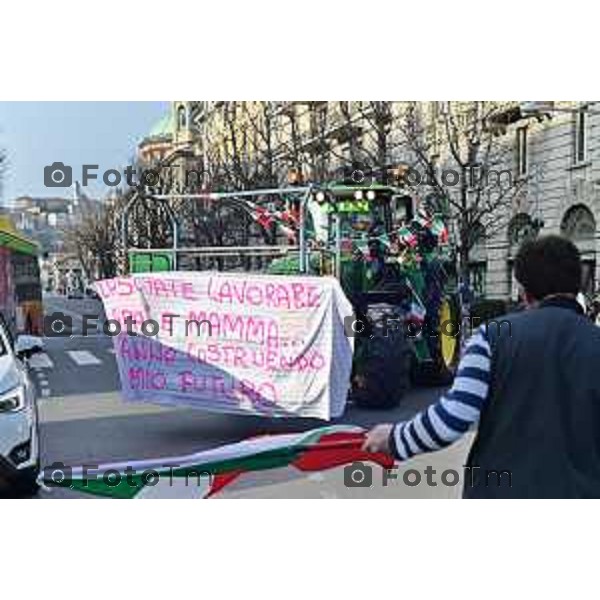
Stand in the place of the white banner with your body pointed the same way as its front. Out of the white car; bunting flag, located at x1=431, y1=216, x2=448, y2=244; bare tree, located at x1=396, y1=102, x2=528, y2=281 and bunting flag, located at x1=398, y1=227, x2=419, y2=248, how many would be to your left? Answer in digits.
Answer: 3

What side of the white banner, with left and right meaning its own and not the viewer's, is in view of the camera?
front

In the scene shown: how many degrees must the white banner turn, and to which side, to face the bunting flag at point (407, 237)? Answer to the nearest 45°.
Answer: approximately 90° to its left

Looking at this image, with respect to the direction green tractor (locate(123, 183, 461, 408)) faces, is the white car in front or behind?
in front

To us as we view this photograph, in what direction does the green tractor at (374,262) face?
facing the viewer and to the left of the viewer

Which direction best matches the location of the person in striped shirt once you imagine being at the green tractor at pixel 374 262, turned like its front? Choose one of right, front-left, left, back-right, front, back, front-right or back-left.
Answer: front-left

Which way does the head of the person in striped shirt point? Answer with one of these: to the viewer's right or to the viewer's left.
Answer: to the viewer's left
